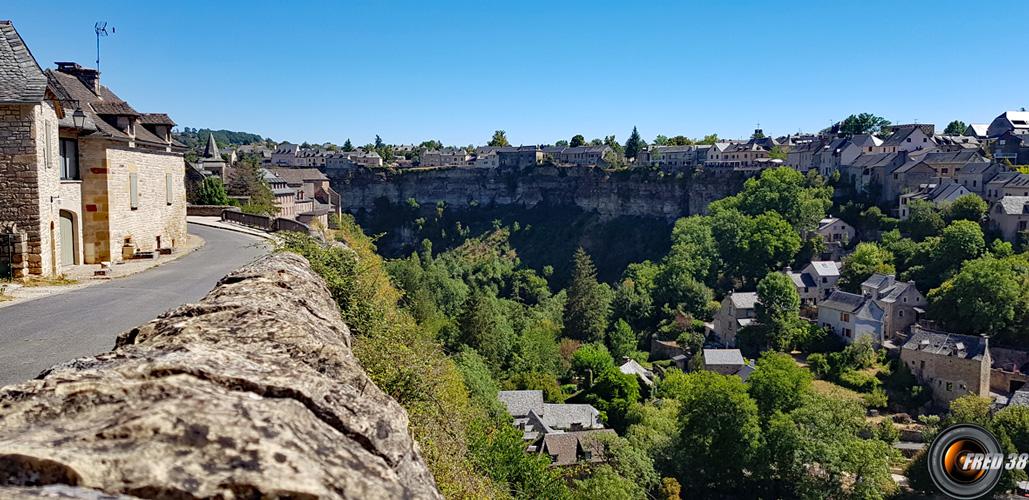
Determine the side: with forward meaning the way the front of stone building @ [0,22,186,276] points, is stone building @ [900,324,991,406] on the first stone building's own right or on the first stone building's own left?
on the first stone building's own left

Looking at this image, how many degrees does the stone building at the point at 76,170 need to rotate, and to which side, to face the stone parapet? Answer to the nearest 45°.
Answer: approximately 45° to its right

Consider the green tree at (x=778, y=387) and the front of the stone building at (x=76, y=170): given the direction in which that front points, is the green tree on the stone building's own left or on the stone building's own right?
on the stone building's own left

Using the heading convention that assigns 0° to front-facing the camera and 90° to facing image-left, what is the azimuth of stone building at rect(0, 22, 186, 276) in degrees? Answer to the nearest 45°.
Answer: approximately 315°

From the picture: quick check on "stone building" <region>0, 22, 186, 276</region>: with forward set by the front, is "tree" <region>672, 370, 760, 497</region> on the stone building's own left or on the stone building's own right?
on the stone building's own left

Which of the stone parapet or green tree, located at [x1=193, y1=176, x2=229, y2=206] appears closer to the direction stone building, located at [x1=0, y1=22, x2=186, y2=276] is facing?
the stone parapet
